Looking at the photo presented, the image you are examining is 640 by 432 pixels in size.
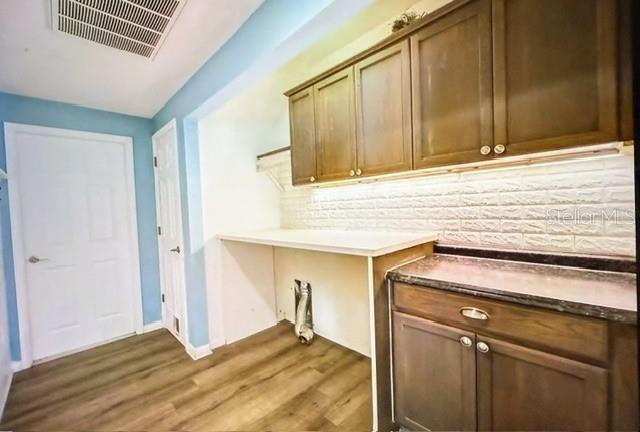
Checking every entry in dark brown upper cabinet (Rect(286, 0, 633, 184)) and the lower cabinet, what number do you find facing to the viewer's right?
0

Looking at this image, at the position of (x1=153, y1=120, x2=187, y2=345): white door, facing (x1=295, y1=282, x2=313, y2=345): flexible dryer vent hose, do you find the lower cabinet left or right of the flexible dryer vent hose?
right

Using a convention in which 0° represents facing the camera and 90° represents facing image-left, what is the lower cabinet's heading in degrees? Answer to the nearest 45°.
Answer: approximately 45°

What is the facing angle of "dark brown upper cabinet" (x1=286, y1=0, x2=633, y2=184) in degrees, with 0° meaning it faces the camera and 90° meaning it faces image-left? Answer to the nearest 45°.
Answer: approximately 45°

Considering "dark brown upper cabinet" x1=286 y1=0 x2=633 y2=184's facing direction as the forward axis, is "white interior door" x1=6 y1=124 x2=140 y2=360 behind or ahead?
ahead

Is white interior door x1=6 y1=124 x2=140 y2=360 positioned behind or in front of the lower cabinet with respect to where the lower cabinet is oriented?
in front

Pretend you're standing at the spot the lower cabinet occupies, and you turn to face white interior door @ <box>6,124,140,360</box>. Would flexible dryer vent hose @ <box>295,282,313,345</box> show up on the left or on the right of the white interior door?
right

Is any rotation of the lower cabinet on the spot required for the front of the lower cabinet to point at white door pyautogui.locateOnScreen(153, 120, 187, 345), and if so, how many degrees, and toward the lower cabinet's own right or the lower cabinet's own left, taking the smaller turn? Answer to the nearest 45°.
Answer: approximately 45° to the lower cabinet's own right

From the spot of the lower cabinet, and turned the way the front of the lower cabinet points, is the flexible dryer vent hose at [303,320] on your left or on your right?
on your right
